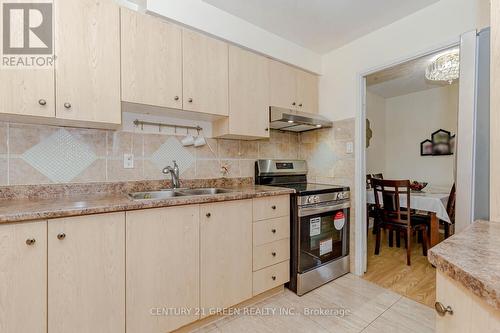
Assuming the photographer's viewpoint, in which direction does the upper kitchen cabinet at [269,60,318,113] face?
facing the viewer and to the right of the viewer

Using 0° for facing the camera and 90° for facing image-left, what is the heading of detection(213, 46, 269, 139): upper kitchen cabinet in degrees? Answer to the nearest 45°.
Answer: approximately 315°

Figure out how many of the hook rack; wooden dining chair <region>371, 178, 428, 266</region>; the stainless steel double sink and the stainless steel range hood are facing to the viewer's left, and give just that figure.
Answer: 0

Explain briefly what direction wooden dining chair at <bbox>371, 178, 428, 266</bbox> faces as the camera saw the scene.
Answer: facing away from the viewer and to the right of the viewer

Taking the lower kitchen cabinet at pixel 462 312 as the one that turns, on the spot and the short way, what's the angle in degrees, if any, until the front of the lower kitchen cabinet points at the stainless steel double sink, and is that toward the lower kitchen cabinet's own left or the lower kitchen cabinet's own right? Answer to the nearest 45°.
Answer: approximately 45° to the lower kitchen cabinet's own right

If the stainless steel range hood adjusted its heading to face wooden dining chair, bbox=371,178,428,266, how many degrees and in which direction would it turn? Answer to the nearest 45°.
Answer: approximately 90° to its left

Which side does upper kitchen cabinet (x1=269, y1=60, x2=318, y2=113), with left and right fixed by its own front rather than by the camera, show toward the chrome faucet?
right

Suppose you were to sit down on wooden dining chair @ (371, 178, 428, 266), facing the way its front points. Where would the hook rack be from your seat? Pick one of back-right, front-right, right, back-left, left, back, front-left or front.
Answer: back

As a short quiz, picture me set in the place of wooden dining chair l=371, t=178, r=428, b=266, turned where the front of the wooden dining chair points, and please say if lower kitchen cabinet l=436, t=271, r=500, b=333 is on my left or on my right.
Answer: on my right

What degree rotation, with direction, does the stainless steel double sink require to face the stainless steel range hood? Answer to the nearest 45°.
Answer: approximately 45° to its left

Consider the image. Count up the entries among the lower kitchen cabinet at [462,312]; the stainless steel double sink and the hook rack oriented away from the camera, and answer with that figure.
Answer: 0

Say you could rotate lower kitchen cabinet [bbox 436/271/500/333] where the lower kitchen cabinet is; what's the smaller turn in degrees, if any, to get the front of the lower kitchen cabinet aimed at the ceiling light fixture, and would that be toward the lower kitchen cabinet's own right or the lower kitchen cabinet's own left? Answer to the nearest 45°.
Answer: approximately 135° to the lower kitchen cabinet's own right

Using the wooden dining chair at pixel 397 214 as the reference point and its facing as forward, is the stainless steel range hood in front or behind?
behind

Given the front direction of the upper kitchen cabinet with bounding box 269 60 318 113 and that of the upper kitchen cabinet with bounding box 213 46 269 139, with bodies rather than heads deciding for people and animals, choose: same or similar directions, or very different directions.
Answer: same or similar directions

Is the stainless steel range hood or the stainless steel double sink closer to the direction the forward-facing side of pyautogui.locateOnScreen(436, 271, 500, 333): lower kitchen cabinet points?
the stainless steel double sink

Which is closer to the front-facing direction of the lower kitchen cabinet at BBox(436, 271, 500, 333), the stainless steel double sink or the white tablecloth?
the stainless steel double sink

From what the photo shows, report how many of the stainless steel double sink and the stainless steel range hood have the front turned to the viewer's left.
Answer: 0
